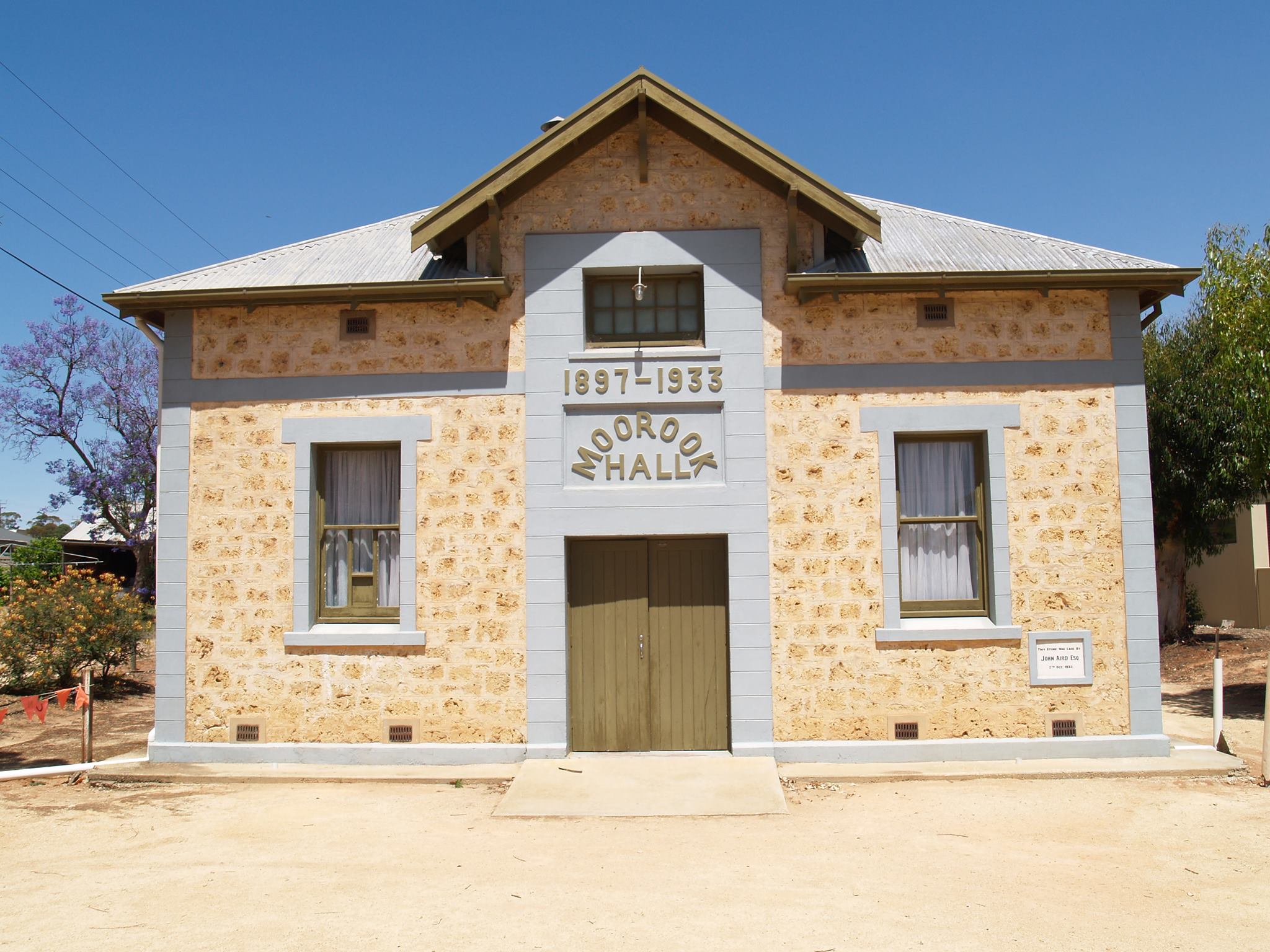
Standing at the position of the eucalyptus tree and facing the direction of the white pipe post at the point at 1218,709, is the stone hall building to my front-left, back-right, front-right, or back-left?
front-right

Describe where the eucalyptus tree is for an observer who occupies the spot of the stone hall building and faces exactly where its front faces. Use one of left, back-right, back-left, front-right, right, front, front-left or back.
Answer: back-left

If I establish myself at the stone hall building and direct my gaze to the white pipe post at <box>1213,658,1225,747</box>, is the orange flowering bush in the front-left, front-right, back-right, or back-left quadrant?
back-left

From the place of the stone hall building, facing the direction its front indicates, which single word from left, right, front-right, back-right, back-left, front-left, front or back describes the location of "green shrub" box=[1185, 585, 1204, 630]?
back-left

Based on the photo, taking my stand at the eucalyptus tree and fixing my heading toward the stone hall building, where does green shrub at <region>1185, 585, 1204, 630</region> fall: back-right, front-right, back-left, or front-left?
back-right

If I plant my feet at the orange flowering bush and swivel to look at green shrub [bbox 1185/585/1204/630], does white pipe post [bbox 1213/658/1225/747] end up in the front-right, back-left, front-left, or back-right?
front-right

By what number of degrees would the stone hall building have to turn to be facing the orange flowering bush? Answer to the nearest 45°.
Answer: approximately 135° to its right

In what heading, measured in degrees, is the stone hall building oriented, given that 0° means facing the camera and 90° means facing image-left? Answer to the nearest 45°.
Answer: approximately 0°

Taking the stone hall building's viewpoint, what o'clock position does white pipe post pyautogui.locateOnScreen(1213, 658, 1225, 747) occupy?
The white pipe post is roughly at 9 o'clock from the stone hall building.
